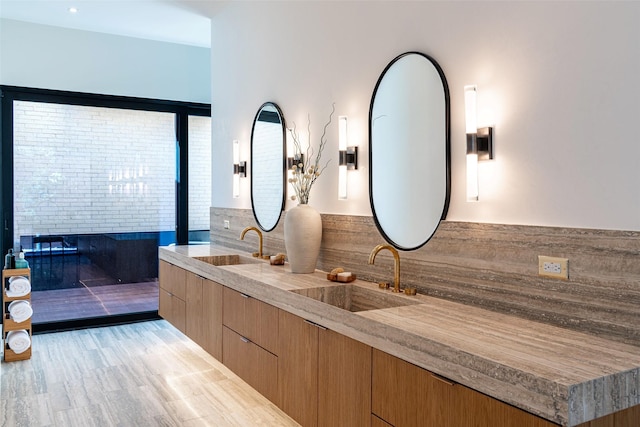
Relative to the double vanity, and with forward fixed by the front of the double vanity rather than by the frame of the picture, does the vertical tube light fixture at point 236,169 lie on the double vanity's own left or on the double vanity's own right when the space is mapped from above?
on the double vanity's own right

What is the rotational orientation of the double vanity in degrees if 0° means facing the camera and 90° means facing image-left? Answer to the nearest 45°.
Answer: approximately 45°

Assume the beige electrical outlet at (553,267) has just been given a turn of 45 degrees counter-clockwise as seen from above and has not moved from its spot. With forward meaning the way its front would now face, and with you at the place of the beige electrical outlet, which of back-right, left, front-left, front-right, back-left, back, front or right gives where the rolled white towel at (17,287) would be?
right

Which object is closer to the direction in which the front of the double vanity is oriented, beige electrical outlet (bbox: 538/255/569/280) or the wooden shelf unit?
the wooden shelf unit

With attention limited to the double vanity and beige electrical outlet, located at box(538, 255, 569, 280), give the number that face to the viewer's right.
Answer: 0

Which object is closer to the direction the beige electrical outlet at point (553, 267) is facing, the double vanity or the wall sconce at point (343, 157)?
the double vanity

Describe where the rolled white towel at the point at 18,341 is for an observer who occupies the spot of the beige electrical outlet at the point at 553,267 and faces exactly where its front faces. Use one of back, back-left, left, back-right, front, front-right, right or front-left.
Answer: front-right

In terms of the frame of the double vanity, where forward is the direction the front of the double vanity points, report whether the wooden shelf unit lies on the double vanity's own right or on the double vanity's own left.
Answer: on the double vanity's own right
